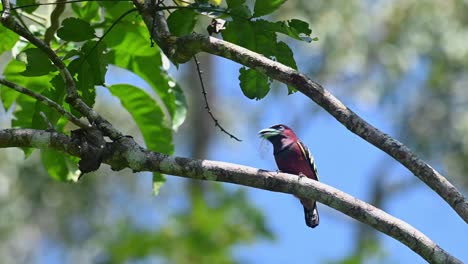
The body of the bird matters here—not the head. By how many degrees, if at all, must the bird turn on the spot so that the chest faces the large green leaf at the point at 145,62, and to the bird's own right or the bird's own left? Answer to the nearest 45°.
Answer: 0° — it already faces it

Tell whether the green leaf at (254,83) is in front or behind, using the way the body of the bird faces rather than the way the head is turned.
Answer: in front

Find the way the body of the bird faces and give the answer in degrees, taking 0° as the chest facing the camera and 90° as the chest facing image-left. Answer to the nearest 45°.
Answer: approximately 45°

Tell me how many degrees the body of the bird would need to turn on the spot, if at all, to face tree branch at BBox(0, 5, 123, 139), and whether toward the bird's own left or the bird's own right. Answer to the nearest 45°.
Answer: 0° — it already faces it

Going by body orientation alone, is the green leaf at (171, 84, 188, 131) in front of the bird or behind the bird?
in front

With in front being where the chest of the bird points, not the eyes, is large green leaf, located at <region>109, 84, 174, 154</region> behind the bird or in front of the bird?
in front
